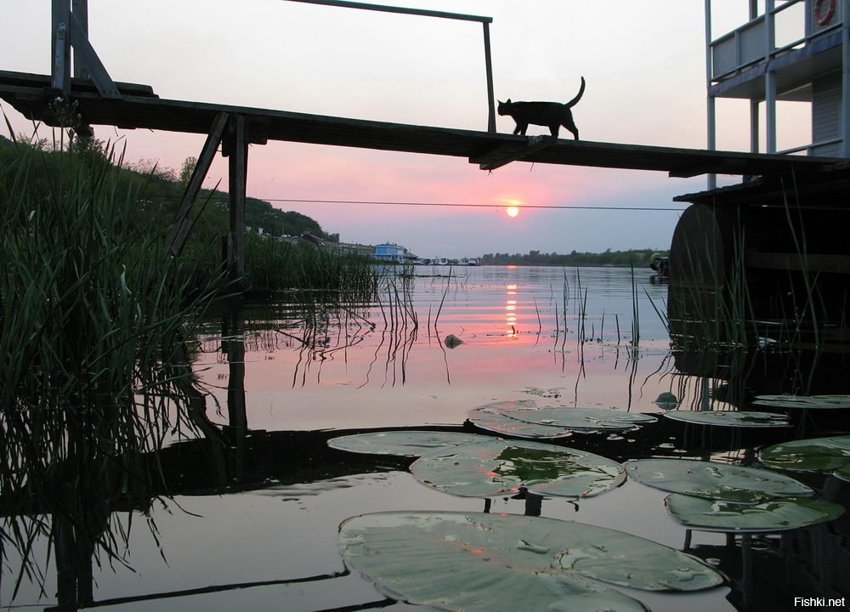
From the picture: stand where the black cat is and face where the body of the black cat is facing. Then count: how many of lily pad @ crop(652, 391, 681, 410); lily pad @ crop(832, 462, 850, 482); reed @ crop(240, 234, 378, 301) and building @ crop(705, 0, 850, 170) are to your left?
2

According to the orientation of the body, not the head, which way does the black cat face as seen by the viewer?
to the viewer's left

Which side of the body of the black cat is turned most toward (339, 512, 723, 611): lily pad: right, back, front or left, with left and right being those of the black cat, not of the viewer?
left

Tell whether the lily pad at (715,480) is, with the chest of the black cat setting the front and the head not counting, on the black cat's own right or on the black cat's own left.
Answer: on the black cat's own left

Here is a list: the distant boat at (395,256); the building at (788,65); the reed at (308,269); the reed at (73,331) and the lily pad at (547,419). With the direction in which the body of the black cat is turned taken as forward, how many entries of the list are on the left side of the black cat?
2

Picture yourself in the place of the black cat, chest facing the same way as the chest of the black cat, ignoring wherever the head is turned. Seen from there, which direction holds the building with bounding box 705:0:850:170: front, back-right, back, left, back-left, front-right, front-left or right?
back-right

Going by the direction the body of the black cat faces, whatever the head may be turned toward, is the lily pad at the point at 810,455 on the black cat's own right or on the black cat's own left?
on the black cat's own left

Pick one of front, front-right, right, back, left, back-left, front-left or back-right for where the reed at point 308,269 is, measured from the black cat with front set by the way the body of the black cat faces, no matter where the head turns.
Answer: front-right

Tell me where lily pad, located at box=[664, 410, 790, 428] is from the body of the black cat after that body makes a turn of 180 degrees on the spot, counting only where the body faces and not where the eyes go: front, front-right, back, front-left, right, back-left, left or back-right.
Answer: right

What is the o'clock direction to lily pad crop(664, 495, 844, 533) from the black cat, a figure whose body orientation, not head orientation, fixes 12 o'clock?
The lily pad is roughly at 9 o'clock from the black cat.
